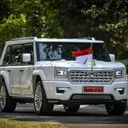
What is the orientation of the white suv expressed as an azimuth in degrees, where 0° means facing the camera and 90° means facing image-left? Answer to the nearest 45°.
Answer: approximately 315°
